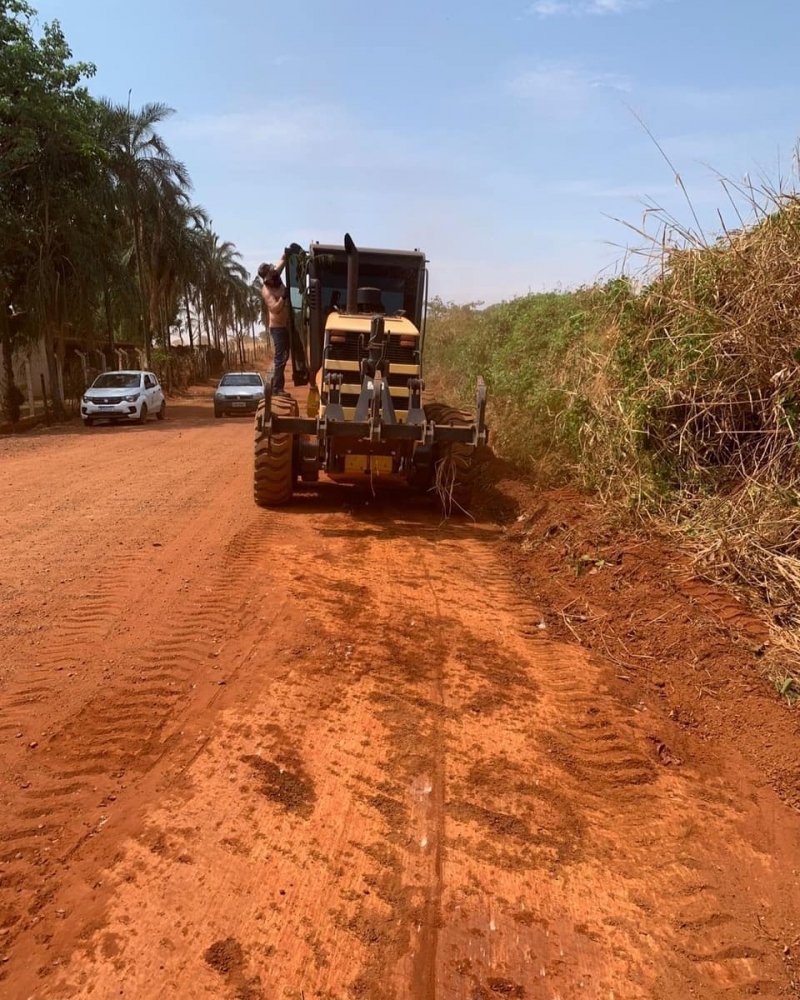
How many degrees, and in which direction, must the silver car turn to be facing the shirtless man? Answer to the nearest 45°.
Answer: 0° — it already faces them

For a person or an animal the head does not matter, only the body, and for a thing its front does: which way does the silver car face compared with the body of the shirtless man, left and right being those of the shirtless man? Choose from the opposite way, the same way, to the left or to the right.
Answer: to the right

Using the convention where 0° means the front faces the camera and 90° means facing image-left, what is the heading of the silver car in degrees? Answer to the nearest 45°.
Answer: approximately 0°

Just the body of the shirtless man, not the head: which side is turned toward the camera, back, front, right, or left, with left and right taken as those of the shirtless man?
right

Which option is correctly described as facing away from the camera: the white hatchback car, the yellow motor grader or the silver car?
the yellow motor grader

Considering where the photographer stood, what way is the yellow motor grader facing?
facing away from the viewer

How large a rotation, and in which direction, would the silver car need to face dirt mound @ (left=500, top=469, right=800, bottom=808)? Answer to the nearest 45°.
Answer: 0° — it already faces it

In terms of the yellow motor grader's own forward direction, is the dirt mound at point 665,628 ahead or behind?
behind

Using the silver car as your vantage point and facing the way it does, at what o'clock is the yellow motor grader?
The yellow motor grader is roughly at 12 o'clock from the silver car.

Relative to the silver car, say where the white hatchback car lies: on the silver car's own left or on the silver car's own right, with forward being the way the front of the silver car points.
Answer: on the silver car's own right

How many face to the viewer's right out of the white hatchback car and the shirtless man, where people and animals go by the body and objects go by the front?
1

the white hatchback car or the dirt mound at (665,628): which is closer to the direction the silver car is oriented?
the dirt mound

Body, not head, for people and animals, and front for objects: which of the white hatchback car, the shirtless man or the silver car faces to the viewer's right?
the shirtless man

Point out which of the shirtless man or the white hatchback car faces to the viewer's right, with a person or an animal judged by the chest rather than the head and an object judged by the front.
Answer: the shirtless man
